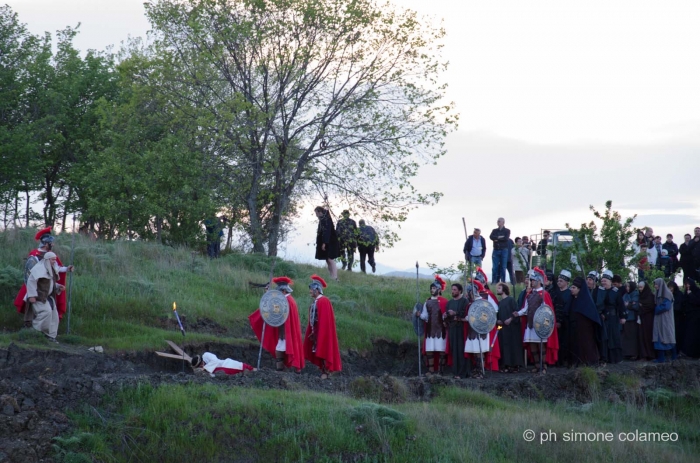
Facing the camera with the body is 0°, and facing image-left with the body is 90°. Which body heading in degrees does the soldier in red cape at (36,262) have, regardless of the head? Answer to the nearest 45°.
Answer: approximately 270°

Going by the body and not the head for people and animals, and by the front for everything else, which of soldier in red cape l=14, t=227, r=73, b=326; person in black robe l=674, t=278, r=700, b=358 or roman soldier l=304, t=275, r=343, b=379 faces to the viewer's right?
the soldier in red cape

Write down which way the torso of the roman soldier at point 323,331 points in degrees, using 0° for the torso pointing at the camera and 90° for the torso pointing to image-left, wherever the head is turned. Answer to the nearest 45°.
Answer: approximately 90°

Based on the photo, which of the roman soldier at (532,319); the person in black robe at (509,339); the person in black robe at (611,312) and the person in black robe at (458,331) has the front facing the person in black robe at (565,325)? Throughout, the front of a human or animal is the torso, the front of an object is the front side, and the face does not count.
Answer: the person in black robe at (611,312)

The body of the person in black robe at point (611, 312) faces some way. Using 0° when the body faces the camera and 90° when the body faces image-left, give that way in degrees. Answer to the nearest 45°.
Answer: approximately 45°

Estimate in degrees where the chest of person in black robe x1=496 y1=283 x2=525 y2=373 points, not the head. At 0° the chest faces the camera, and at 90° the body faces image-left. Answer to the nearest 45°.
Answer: approximately 45°

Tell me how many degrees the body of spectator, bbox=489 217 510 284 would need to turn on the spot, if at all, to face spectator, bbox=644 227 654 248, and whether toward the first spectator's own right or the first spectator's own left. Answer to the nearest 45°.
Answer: approximately 90° to the first spectator's own left

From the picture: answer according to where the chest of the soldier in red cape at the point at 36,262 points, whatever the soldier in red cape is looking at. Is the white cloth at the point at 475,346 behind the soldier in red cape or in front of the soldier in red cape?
in front

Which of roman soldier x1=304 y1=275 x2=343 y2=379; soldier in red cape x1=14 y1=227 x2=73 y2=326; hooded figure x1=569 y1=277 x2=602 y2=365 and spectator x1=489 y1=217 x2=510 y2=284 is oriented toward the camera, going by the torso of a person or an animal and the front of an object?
the spectator

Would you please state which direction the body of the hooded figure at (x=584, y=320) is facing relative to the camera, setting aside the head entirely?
to the viewer's left

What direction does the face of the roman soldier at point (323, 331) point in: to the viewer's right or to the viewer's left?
to the viewer's left

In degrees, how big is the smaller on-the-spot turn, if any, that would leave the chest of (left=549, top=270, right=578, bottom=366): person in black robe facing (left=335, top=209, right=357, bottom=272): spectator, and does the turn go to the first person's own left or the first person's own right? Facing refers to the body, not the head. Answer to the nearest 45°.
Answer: approximately 90° to the first person's own right
